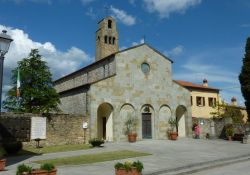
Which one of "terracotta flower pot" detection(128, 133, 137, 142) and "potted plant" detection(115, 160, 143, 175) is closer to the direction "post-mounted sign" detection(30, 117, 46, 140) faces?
the potted plant

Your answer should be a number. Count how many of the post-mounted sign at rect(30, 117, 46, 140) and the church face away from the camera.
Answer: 0

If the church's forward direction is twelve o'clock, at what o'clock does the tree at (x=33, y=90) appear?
The tree is roughly at 4 o'clock from the church.

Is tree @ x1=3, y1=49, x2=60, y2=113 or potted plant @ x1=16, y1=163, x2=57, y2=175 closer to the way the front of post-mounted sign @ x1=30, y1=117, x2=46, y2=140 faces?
the potted plant

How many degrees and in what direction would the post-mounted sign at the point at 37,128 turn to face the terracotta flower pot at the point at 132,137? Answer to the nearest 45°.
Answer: approximately 135° to its left

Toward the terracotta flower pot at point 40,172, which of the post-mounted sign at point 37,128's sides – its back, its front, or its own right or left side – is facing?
front

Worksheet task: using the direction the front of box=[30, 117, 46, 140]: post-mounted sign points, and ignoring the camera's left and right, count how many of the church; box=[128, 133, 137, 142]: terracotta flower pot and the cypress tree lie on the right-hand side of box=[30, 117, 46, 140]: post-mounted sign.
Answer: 0

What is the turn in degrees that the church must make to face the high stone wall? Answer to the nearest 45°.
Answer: approximately 90° to its right

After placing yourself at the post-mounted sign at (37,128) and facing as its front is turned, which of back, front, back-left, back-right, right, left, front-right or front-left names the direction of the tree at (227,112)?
back-left

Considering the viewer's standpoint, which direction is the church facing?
facing the viewer and to the right of the viewer

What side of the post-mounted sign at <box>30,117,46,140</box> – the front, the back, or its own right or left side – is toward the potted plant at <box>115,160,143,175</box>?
front

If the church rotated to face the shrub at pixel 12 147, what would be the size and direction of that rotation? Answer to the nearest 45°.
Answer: approximately 90° to its right

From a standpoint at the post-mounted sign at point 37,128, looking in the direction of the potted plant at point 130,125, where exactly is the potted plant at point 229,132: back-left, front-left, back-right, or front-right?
front-right

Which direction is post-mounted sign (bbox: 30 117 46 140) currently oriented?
toward the camera

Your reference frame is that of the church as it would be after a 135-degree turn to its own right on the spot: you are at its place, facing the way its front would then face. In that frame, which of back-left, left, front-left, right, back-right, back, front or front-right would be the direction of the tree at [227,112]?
back-right

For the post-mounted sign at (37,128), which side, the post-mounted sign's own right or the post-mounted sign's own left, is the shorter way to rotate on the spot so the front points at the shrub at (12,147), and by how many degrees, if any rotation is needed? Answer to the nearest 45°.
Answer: approximately 90° to the post-mounted sign's own right

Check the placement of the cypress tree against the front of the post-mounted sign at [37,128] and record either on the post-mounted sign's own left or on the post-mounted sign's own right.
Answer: on the post-mounted sign's own left
